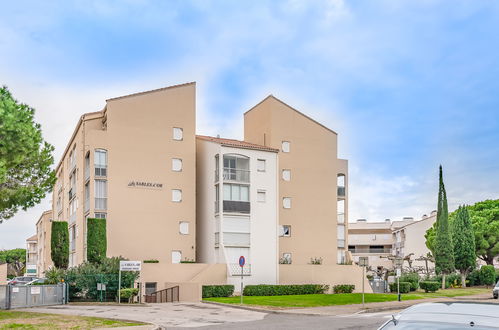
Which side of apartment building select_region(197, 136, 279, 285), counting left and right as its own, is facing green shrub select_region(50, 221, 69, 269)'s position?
right

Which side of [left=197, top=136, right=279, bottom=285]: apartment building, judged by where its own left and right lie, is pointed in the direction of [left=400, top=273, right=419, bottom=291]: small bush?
left

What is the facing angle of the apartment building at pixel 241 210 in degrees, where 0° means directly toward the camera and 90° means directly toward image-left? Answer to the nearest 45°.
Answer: approximately 0°

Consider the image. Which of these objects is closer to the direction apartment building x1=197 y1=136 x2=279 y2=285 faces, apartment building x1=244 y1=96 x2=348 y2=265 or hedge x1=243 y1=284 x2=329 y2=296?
the hedge

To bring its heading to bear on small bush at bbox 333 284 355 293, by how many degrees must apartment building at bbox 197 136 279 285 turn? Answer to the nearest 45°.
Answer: approximately 90° to its left

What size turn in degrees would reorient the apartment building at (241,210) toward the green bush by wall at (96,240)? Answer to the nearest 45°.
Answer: approximately 45° to its right

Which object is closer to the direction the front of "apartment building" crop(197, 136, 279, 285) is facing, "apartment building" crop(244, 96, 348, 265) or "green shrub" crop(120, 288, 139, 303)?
the green shrub

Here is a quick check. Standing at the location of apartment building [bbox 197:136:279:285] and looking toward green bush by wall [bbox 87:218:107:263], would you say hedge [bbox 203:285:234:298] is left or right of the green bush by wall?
left

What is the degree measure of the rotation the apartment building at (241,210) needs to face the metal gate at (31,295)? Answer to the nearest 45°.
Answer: approximately 45° to its right
